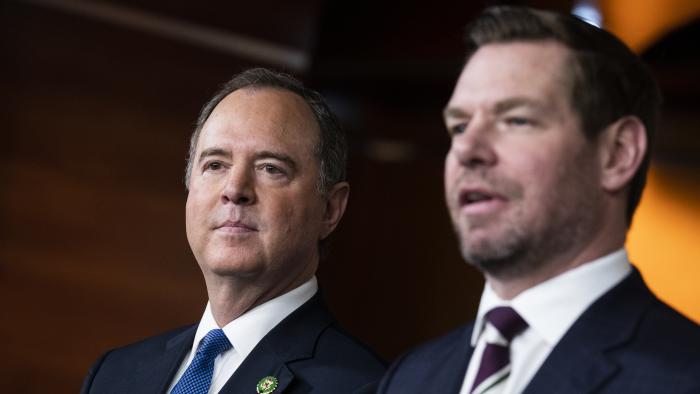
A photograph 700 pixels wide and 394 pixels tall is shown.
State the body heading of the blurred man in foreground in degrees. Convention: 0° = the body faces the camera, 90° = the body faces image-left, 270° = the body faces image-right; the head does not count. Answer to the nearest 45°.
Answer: approximately 45°

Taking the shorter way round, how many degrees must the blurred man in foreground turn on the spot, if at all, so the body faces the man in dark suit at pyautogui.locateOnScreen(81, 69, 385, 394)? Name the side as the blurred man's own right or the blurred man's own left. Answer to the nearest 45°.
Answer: approximately 90° to the blurred man's own right

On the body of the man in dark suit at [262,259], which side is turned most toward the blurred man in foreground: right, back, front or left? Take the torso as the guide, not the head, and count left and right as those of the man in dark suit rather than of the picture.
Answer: left

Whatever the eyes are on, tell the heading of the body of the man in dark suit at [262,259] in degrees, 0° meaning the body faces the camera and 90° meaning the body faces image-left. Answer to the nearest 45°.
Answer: approximately 45°
